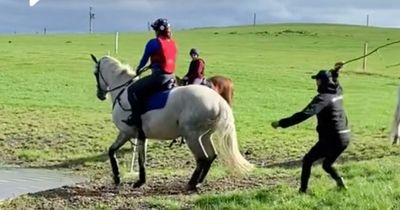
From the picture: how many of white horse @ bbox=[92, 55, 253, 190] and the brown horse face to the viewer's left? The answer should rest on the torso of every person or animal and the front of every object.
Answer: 2

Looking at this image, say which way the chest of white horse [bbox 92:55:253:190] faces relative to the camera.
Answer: to the viewer's left

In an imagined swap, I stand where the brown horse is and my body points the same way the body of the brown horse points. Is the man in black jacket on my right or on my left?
on my left

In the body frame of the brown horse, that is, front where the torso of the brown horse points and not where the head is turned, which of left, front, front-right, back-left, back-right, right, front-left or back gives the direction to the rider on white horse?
left

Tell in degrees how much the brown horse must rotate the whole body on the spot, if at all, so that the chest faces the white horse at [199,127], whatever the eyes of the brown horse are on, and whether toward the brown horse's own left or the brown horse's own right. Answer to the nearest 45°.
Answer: approximately 90° to the brown horse's own left

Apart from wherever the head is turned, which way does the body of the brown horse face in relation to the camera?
to the viewer's left

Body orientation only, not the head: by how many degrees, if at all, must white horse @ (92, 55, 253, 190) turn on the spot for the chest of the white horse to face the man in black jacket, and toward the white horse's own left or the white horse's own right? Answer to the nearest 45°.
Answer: approximately 135° to the white horse's own left
